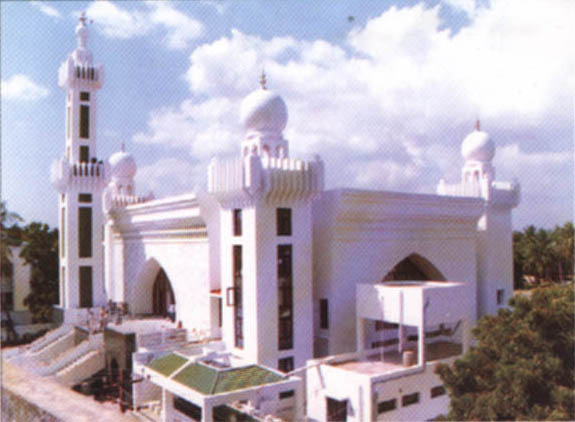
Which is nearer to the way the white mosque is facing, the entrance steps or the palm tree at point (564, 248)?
the entrance steps

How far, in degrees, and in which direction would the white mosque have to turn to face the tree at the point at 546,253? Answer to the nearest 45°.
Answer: approximately 180°

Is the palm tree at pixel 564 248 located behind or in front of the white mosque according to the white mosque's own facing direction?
behind

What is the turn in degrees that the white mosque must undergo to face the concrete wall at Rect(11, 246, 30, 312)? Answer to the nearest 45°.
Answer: approximately 90° to its right

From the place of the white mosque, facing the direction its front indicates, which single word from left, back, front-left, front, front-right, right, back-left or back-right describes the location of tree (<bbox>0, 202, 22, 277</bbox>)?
right

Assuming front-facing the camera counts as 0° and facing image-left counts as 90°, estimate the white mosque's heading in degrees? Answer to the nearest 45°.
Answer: approximately 45°
